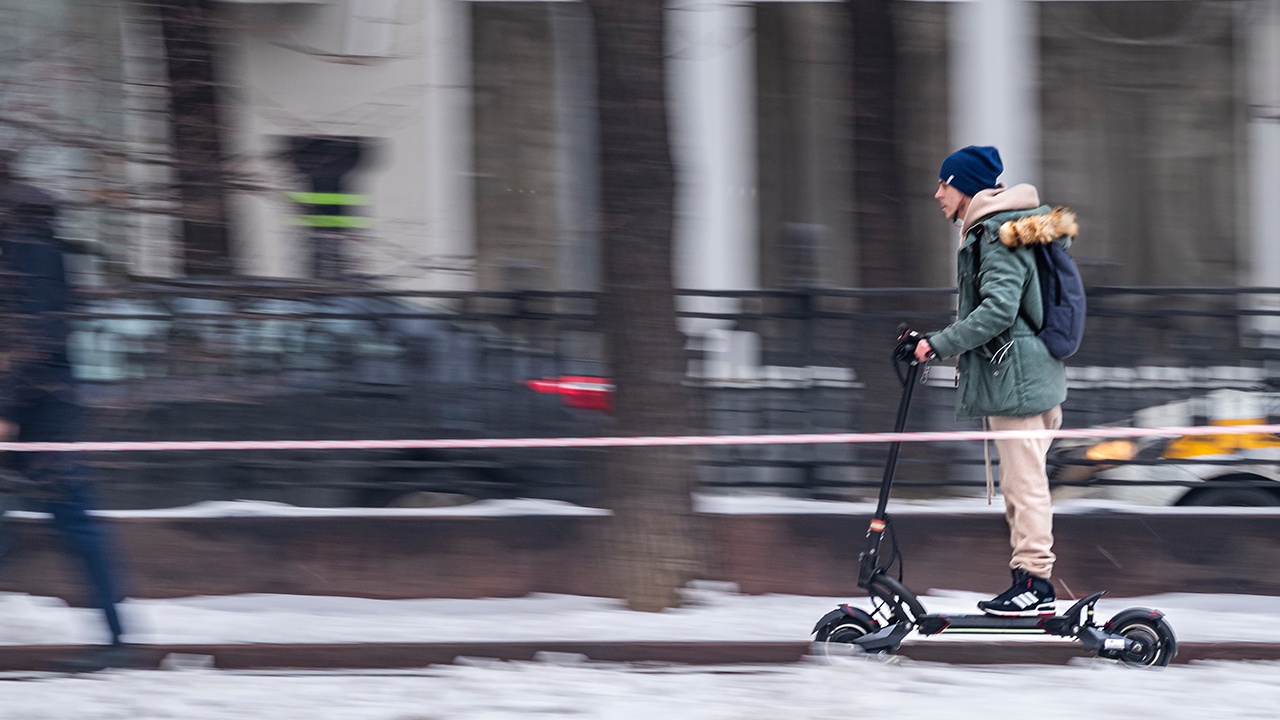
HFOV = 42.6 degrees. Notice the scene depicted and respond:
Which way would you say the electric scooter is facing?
to the viewer's left

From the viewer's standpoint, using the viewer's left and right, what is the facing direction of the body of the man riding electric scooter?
facing to the left of the viewer

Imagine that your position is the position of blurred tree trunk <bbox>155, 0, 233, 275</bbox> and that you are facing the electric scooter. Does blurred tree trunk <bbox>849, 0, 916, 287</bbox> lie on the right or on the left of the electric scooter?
left

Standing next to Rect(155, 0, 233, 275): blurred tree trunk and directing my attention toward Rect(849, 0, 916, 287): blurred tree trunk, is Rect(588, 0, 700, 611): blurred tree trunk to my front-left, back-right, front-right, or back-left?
front-right

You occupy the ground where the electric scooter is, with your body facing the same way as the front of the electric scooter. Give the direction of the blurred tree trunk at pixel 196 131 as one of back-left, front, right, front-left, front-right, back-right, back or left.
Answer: front

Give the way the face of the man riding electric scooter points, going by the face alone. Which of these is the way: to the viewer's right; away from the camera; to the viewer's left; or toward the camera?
to the viewer's left

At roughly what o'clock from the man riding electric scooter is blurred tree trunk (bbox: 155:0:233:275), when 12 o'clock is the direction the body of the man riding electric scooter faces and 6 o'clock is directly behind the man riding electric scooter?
The blurred tree trunk is roughly at 2 o'clock from the man riding electric scooter.

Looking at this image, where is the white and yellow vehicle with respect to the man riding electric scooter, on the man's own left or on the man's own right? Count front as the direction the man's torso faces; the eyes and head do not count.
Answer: on the man's own right
